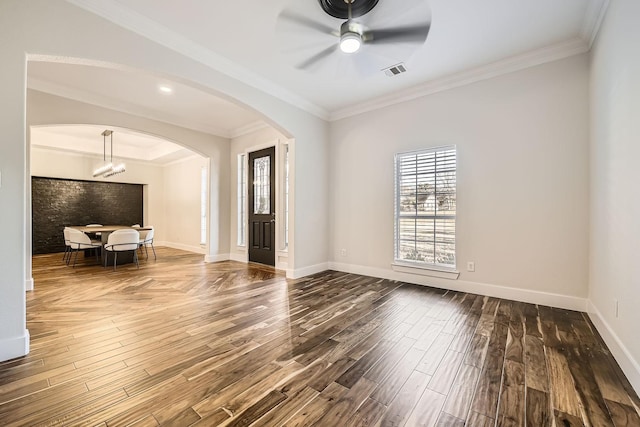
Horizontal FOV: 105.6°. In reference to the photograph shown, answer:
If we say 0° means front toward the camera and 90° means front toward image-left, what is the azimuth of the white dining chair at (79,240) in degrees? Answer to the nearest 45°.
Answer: approximately 225°

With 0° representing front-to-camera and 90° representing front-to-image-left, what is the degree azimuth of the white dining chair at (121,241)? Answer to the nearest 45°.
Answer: approximately 135°

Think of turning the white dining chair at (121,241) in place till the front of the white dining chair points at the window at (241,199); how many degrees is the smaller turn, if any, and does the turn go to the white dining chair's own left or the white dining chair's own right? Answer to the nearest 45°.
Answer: approximately 135° to the white dining chair's own right

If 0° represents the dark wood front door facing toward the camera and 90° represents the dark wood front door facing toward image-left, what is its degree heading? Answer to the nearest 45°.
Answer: approximately 45°

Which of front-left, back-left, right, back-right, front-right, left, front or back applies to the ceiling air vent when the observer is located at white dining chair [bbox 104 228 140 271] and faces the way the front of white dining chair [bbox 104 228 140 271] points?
back

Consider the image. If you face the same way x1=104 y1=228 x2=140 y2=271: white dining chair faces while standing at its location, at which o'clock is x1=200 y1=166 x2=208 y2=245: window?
The window is roughly at 3 o'clock from the white dining chair.

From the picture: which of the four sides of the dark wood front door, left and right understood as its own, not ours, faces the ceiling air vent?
left

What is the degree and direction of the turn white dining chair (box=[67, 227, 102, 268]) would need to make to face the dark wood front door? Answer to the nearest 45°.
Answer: approximately 90° to its right

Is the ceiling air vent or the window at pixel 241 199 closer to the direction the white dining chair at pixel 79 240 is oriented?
the window
